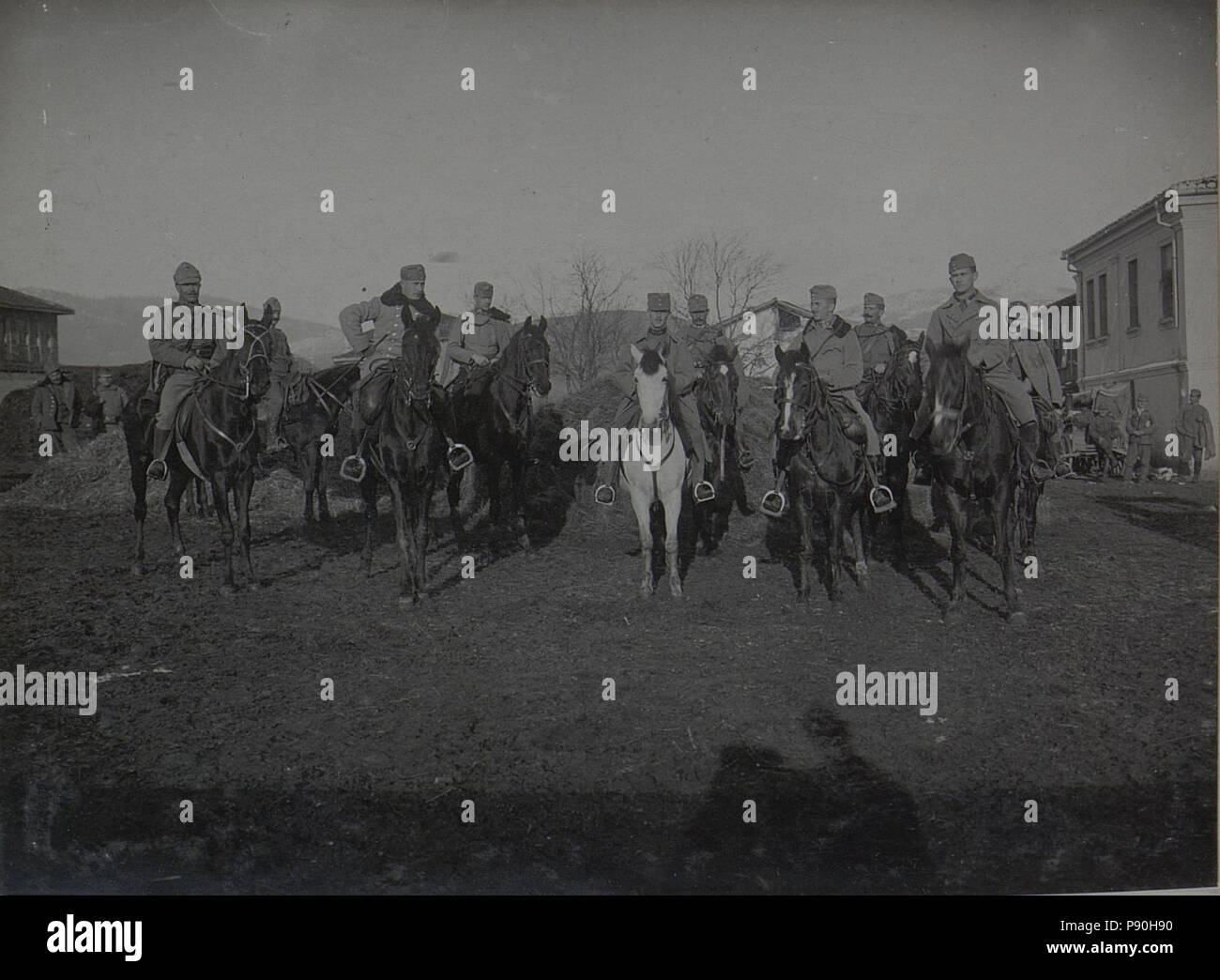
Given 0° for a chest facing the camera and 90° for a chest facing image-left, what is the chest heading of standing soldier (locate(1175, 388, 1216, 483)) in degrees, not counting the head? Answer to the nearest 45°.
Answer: approximately 0°

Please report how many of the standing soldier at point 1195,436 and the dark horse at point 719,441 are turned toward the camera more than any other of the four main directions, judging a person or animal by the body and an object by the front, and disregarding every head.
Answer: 2

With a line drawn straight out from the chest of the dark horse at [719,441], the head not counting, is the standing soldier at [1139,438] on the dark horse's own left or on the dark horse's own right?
on the dark horse's own left

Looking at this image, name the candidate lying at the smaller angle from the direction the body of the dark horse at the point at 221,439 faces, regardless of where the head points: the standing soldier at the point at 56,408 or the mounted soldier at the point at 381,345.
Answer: the mounted soldier

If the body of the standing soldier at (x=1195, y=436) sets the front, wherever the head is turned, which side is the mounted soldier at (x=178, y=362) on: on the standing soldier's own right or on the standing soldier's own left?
on the standing soldier's own right

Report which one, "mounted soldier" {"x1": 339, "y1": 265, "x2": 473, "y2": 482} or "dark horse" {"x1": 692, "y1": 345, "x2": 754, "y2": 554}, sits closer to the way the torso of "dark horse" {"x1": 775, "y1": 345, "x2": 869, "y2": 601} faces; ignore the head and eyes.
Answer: the mounted soldier
